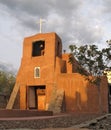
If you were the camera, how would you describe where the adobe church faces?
facing the viewer and to the left of the viewer

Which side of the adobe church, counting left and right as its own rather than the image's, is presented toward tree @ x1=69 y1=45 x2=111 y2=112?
left
